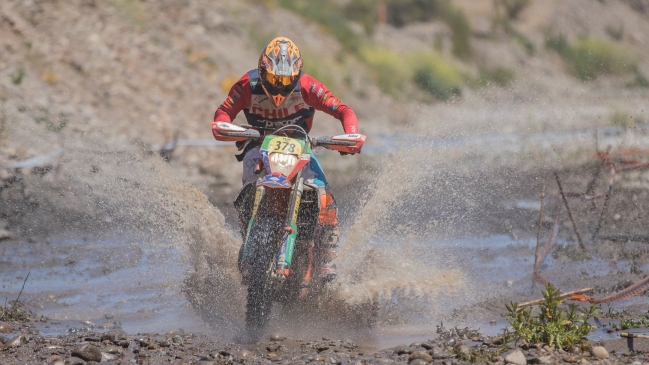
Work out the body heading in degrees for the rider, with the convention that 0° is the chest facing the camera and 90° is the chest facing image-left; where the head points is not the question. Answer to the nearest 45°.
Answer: approximately 0°

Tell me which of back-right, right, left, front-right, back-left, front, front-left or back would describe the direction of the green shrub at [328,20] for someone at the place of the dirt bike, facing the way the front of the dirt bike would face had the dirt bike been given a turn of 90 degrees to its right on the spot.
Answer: right

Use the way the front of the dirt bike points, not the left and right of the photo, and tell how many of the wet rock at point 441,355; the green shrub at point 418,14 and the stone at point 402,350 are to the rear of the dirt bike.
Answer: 1

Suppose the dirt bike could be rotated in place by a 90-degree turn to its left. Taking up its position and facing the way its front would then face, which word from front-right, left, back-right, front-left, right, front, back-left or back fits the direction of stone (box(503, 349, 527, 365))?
front-right

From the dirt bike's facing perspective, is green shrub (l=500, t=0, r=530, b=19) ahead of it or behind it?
behind

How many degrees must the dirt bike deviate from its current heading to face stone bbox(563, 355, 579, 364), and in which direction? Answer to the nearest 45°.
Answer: approximately 45° to its left

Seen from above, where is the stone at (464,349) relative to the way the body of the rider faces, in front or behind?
in front

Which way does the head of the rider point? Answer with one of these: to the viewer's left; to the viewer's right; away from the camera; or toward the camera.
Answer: toward the camera

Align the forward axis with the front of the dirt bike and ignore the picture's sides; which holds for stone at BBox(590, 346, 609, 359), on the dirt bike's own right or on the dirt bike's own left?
on the dirt bike's own left

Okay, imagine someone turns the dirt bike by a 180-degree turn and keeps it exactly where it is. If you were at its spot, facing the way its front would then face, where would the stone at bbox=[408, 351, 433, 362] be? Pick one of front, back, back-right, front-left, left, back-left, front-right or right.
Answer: back-right

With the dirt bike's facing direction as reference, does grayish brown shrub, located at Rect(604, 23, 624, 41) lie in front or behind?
behind

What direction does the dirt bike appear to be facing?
toward the camera

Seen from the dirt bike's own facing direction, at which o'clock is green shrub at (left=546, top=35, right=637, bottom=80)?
The green shrub is roughly at 7 o'clock from the dirt bike.

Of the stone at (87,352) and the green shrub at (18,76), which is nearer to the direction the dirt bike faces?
the stone

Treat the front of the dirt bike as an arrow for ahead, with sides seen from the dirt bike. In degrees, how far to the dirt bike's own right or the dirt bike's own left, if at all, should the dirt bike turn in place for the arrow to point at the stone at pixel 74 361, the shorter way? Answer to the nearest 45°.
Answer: approximately 45° to the dirt bike's own right
